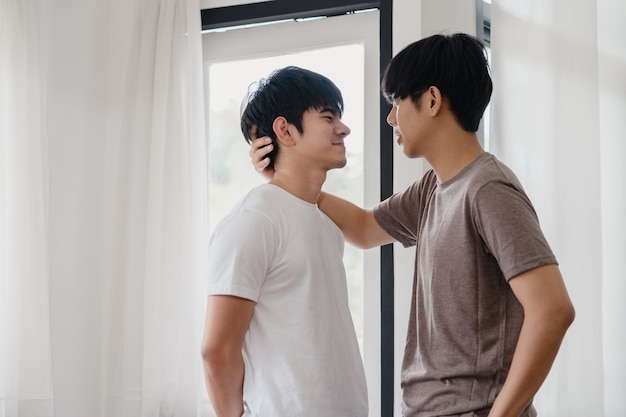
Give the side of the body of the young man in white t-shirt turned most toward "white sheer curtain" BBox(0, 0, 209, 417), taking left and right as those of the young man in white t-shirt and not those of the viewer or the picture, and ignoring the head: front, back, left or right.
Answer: back

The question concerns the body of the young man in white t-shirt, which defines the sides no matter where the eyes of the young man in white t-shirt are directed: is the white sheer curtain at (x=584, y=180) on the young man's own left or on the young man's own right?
on the young man's own left

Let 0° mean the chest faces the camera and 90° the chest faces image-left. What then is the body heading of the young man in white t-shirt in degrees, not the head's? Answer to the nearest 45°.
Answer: approximately 315°

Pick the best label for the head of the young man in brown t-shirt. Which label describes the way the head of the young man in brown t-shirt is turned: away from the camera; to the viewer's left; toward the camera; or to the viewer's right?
to the viewer's left

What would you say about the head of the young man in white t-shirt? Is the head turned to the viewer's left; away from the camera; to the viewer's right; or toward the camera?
to the viewer's right
